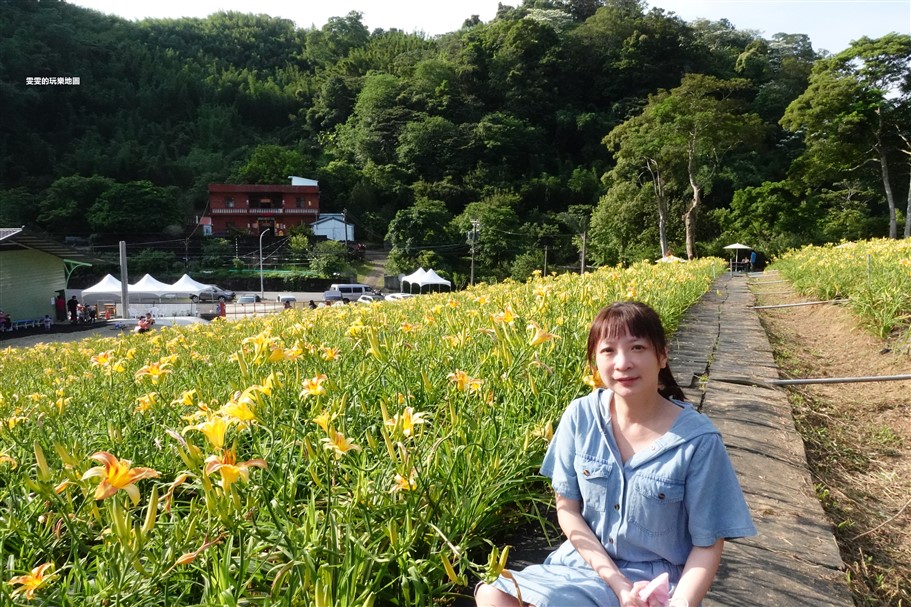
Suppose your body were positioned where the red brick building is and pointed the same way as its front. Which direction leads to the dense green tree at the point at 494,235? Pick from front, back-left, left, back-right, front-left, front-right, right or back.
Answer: front-left

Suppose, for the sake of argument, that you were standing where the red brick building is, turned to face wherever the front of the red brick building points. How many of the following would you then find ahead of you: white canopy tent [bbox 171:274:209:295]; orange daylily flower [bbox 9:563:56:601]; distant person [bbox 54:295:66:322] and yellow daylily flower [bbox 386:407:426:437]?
4

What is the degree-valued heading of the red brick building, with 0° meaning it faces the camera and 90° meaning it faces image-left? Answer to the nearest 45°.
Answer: approximately 0°

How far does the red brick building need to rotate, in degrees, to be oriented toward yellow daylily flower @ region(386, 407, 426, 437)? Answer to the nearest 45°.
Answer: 0° — it already faces it

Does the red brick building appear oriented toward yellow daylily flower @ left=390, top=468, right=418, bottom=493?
yes

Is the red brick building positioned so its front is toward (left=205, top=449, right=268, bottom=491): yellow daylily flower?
yes

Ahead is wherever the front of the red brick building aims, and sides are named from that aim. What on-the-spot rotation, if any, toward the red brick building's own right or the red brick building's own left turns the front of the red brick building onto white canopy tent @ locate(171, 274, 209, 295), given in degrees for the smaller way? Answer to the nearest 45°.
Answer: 0° — it already faces it

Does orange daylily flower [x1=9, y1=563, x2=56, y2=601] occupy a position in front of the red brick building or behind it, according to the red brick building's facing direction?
in front

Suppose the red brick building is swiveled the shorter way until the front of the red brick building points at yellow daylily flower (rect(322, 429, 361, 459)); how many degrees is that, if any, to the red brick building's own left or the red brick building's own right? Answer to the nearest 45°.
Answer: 0° — it already faces it

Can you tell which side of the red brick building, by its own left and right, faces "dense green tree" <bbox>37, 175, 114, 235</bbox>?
right
